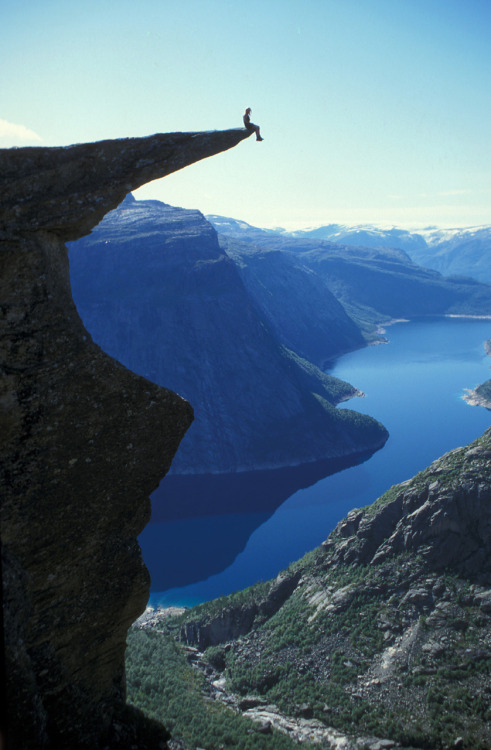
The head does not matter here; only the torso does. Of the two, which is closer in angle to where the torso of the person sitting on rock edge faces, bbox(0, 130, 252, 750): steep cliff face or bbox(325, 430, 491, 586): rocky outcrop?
the rocky outcrop

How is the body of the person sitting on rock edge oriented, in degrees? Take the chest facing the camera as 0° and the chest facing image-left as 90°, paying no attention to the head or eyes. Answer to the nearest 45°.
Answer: approximately 270°
